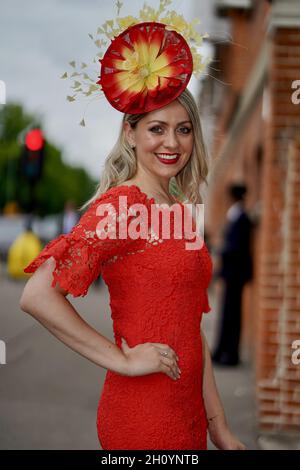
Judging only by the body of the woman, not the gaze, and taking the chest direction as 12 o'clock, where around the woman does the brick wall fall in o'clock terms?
The brick wall is roughly at 8 o'clock from the woman.

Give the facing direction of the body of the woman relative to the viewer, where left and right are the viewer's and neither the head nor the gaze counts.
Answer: facing the viewer and to the right of the viewer

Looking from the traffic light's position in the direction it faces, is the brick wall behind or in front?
in front

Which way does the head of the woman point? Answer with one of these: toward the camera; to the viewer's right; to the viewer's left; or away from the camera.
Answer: toward the camera

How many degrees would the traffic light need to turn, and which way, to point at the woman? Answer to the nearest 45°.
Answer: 0° — it already faces them

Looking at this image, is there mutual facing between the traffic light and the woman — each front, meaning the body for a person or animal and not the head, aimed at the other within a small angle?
no

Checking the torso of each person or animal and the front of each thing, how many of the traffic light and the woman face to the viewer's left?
0

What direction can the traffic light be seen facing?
toward the camera

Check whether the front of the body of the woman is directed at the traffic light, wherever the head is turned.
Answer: no
